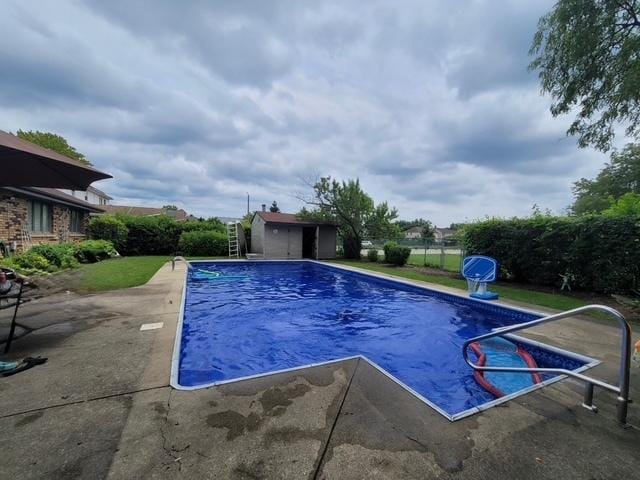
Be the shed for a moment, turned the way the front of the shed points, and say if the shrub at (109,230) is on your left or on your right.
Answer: on your right

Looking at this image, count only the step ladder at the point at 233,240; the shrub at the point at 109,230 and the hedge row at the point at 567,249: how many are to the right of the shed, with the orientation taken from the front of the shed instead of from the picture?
2

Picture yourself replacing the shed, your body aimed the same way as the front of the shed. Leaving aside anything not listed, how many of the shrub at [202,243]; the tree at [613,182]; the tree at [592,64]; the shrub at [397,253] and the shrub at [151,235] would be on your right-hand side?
2

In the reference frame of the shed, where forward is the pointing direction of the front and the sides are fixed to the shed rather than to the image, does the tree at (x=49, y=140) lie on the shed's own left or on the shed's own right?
on the shed's own right

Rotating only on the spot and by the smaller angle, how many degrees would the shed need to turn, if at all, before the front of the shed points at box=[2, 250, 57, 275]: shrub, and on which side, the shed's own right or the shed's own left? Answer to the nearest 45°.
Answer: approximately 45° to the shed's own right

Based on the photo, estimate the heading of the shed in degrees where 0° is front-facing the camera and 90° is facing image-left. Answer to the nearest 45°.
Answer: approximately 0°

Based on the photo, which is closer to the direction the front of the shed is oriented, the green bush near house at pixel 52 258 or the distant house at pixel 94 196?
the green bush near house
